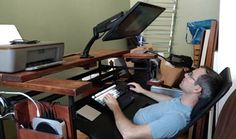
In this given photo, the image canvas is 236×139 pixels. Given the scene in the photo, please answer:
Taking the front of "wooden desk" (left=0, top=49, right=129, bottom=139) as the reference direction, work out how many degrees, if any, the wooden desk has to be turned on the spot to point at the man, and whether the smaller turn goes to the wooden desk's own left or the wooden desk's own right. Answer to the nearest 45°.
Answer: approximately 45° to the wooden desk's own left

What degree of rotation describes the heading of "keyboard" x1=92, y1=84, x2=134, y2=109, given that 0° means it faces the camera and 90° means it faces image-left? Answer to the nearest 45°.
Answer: approximately 315°

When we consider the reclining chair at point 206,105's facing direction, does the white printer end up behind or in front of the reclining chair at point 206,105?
in front

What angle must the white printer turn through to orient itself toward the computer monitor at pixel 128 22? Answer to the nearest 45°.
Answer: approximately 45° to its left

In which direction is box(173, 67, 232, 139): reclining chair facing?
to the viewer's left
